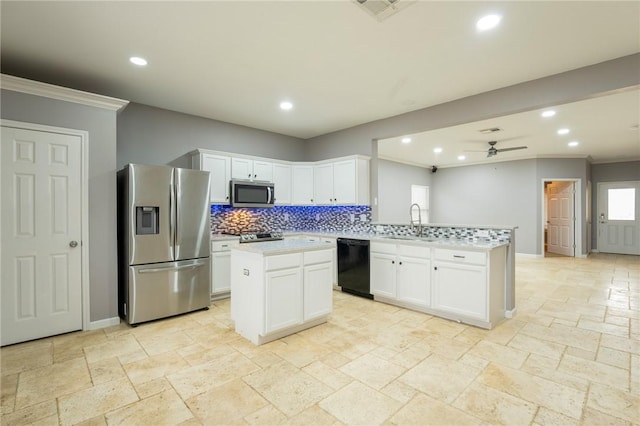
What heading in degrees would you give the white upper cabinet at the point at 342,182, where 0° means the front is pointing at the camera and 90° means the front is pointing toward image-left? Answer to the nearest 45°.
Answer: approximately 45°

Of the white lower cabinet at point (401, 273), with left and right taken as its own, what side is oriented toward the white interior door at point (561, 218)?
back

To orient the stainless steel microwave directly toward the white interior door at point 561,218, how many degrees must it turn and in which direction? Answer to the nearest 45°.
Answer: approximately 45° to its left

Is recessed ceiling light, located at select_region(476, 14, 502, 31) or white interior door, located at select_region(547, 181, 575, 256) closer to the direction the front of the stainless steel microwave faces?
the recessed ceiling light

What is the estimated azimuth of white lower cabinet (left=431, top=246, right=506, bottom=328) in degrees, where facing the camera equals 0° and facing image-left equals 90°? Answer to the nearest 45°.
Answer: approximately 45°

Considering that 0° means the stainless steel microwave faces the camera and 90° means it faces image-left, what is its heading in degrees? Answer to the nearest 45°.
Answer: approximately 315°

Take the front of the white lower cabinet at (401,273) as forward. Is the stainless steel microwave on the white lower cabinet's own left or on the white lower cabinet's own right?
on the white lower cabinet's own right
